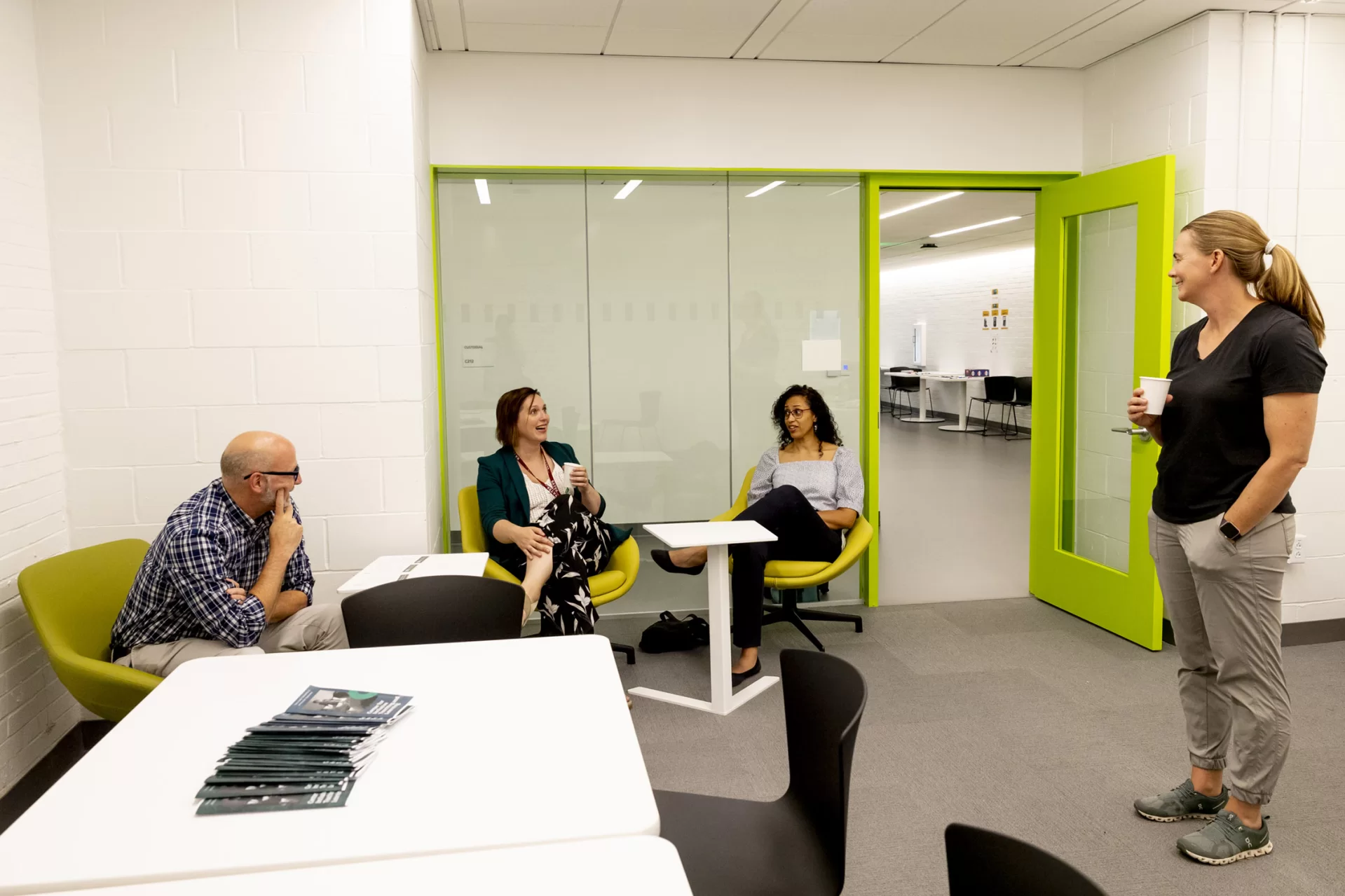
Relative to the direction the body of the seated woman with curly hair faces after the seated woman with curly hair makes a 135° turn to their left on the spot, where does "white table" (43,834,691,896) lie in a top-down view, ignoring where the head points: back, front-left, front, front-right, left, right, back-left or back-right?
right

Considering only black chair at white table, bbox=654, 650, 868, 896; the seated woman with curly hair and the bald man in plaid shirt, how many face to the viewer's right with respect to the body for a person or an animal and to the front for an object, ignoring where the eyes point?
1

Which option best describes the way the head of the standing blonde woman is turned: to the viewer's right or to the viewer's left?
to the viewer's left

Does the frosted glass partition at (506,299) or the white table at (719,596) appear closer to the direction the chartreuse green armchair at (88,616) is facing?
the white table

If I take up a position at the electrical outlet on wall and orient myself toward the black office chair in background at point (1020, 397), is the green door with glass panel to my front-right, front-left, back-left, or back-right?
front-left

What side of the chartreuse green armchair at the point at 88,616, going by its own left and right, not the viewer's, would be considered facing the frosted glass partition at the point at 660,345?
left

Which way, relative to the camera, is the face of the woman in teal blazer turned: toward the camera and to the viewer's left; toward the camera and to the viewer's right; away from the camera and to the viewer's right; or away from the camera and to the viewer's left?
toward the camera and to the viewer's right

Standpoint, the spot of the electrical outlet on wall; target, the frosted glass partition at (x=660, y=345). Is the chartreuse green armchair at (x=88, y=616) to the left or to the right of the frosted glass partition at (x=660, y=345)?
left

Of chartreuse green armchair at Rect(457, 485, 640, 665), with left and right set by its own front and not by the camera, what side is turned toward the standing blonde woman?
front

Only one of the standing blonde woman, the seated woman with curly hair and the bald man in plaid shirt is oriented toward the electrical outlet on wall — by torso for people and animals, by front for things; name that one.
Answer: the bald man in plaid shirt

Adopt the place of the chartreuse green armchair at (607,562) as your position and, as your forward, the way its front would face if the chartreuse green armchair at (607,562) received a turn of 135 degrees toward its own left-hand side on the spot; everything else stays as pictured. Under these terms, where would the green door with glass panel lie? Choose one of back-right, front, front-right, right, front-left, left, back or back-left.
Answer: right

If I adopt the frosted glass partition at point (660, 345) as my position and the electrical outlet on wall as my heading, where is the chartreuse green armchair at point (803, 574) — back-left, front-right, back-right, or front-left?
front-right

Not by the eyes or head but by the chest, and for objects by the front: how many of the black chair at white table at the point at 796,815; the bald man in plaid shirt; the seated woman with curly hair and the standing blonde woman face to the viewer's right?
1

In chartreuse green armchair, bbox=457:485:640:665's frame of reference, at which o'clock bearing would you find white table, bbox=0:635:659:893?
The white table is roughly at 2 o'clock from the chartreuse green armchair.

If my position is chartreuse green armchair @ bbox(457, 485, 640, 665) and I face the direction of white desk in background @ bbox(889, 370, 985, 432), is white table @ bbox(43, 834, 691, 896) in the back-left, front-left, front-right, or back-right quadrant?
back-right

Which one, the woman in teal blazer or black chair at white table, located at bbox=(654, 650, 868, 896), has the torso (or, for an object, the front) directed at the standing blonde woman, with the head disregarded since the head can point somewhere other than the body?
the woman in teal blazer
